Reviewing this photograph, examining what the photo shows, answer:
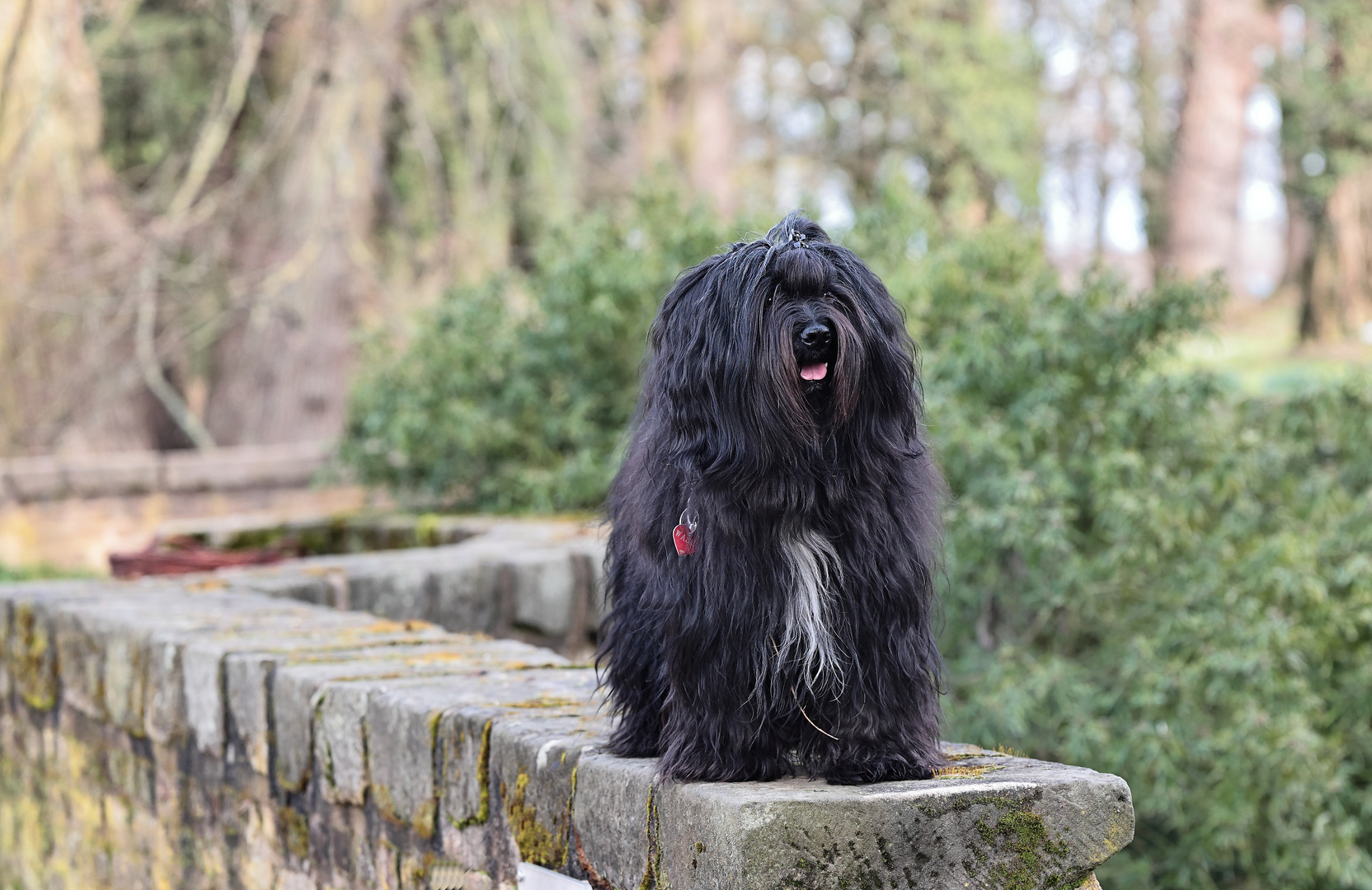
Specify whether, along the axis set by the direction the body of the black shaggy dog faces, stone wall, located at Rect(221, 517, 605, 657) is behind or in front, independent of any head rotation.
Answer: behind

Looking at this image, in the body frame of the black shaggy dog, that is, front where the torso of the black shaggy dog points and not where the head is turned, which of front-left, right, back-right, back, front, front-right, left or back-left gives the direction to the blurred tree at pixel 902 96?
back

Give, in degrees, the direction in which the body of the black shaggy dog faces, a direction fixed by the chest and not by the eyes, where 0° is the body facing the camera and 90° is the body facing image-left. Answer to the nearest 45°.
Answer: approximately 0°
